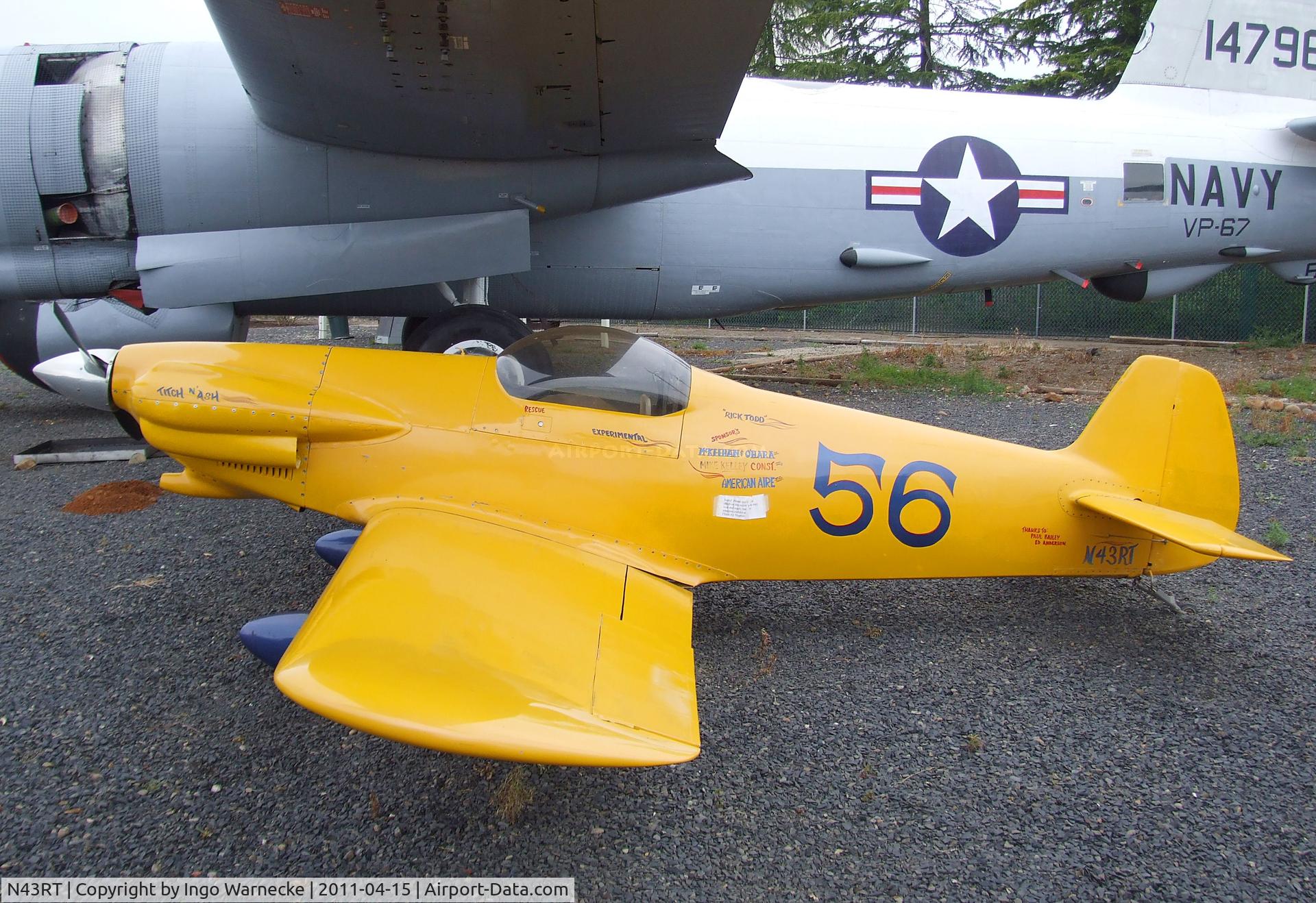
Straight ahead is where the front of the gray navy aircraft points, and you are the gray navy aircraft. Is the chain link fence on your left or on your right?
on your right

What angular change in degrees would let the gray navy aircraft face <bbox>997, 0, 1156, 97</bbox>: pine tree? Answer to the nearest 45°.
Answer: approximately 135° to its right

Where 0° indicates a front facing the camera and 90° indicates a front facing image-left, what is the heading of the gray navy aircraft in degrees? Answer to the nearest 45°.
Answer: approximately 90°

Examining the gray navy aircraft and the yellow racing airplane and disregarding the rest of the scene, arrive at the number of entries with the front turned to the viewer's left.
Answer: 2

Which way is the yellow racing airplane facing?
to the viewer's left

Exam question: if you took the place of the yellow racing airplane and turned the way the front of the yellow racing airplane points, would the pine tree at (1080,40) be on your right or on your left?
on your right

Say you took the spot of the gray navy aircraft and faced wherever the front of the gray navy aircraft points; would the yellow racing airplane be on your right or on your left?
on your left
